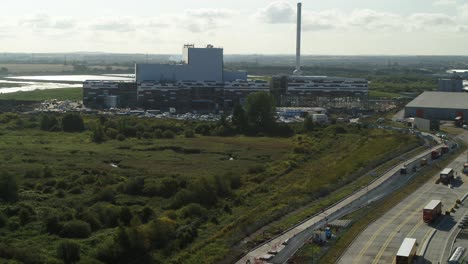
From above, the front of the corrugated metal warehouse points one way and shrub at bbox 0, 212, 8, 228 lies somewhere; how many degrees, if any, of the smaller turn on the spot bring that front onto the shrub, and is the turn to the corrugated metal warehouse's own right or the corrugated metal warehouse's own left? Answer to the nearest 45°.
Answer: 0° — it already faces it

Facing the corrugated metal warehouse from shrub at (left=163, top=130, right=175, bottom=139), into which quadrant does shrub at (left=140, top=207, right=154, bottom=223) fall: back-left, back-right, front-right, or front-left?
back-right

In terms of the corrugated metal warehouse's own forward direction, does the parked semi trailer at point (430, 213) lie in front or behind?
in front

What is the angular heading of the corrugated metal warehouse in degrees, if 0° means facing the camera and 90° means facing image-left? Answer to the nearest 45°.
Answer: approximately 0°

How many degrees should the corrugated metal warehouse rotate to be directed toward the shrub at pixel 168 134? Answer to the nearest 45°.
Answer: approximately 45° to its right

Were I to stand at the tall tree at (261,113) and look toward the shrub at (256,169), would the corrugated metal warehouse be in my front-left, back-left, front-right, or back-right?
back-left

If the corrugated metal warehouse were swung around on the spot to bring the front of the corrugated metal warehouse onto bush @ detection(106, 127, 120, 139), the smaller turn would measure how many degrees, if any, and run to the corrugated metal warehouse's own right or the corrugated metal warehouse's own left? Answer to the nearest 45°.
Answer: approximately 45° to the corrugated metal warehouse's own right

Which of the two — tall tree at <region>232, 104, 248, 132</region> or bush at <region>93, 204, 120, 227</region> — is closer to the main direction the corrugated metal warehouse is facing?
the bush

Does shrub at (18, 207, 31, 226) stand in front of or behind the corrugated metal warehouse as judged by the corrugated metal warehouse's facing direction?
in front

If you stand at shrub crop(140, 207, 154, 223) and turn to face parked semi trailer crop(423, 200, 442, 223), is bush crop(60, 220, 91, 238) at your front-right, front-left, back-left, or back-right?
back-right

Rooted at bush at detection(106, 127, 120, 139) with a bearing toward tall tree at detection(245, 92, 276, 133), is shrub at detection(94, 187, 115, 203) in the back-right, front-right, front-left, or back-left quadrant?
back-right

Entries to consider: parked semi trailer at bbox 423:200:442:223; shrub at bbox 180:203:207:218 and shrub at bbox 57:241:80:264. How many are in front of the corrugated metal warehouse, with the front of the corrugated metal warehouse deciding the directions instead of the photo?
3

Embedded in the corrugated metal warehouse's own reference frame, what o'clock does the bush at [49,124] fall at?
The bush is roughly at 2 o'clock from the corrugated metal warehouse.

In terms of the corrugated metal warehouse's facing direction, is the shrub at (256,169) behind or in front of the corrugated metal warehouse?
in front

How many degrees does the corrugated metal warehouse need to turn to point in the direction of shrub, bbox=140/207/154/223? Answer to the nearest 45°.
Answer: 0° — it already faces it
